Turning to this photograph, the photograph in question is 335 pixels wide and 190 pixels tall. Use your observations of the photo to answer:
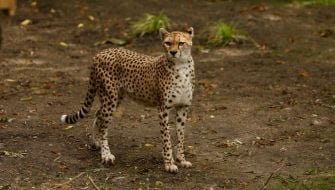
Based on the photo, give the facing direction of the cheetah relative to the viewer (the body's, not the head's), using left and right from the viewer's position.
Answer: facing the viewer and to the right of the viewer

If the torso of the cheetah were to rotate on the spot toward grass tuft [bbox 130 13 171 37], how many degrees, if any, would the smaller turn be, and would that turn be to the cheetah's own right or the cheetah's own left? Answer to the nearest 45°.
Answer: approximately 135° to the cheetah's own left
